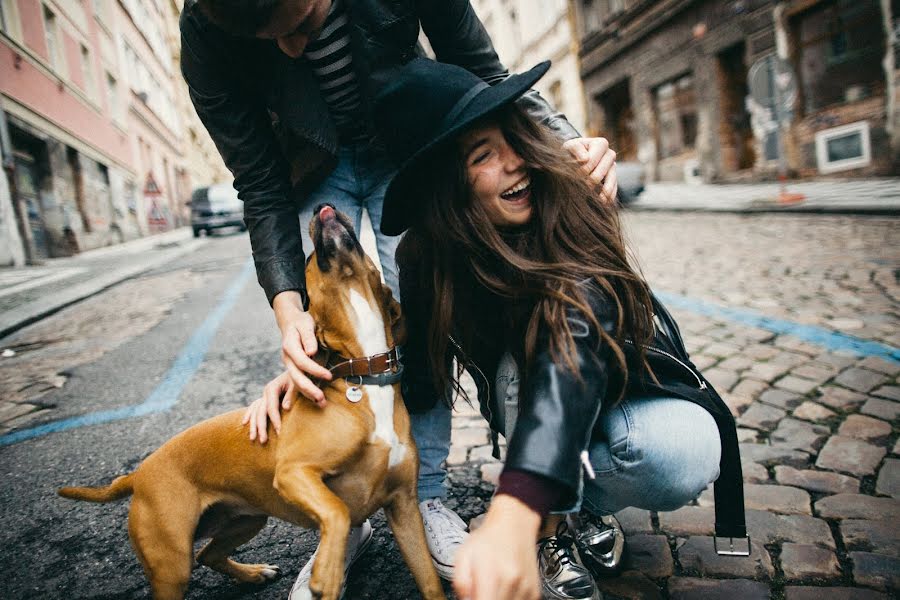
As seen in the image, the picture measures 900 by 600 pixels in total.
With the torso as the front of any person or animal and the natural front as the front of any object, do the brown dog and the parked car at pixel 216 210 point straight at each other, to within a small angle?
no

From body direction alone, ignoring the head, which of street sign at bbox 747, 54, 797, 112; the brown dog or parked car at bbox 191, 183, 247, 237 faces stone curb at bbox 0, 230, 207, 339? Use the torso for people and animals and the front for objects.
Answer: the parked car

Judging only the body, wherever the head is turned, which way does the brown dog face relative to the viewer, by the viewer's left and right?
facing the viewer and to the right of the viewer

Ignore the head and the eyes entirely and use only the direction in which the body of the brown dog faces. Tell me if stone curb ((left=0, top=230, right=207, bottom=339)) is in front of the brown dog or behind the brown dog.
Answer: behind

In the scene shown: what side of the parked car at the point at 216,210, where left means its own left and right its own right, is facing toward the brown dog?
front

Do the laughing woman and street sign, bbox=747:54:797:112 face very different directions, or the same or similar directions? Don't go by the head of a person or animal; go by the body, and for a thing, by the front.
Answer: very different directions

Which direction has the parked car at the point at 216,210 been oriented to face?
toward the camera

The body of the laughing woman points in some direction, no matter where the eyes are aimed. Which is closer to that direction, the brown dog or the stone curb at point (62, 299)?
the brown dog

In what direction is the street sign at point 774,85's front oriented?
away from the camera

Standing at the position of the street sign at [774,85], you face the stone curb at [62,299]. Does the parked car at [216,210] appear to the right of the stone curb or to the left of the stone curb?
right

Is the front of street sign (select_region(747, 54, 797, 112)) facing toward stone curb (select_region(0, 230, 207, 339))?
no

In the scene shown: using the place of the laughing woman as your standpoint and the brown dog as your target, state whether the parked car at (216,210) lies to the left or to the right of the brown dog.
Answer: right

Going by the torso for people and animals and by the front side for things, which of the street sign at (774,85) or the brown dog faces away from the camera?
the street sign

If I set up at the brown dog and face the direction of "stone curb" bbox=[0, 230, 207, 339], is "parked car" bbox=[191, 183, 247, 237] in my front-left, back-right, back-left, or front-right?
front-right
